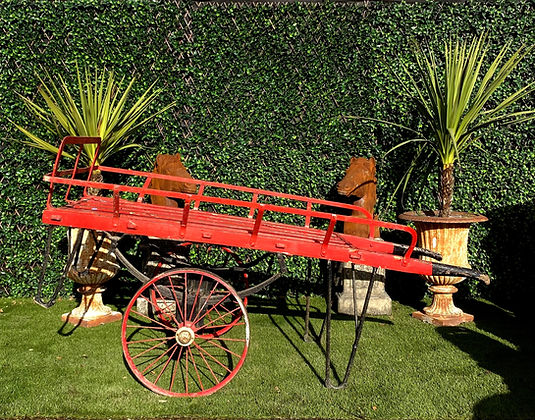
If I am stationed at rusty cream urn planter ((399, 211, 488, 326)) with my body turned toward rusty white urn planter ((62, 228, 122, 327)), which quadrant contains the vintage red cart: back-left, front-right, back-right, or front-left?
front-left

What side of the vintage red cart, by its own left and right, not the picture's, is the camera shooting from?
right

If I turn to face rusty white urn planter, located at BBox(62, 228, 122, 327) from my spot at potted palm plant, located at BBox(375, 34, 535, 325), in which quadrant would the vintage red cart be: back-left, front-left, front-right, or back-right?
front-left

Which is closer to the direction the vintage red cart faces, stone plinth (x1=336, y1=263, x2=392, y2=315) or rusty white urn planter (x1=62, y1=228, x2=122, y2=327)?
the stone plinth

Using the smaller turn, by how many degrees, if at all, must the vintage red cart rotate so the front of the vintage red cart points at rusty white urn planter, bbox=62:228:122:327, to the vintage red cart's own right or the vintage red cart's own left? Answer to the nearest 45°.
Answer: approximately 135° to the vintage red cart's own left

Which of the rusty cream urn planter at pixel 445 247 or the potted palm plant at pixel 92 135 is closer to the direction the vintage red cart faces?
the rusty cream urn planter

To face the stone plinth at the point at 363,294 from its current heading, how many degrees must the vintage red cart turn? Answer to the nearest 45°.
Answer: approximately 45° to its left

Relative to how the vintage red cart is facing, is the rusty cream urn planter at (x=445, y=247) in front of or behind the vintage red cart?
in front

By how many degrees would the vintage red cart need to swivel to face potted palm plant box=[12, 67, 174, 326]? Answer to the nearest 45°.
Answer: approximately 135° to its left

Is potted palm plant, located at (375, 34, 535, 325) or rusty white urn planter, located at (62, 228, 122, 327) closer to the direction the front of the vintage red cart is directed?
the potted palm plant

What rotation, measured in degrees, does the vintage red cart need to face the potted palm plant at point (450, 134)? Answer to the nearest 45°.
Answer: approximately 45° to its left
